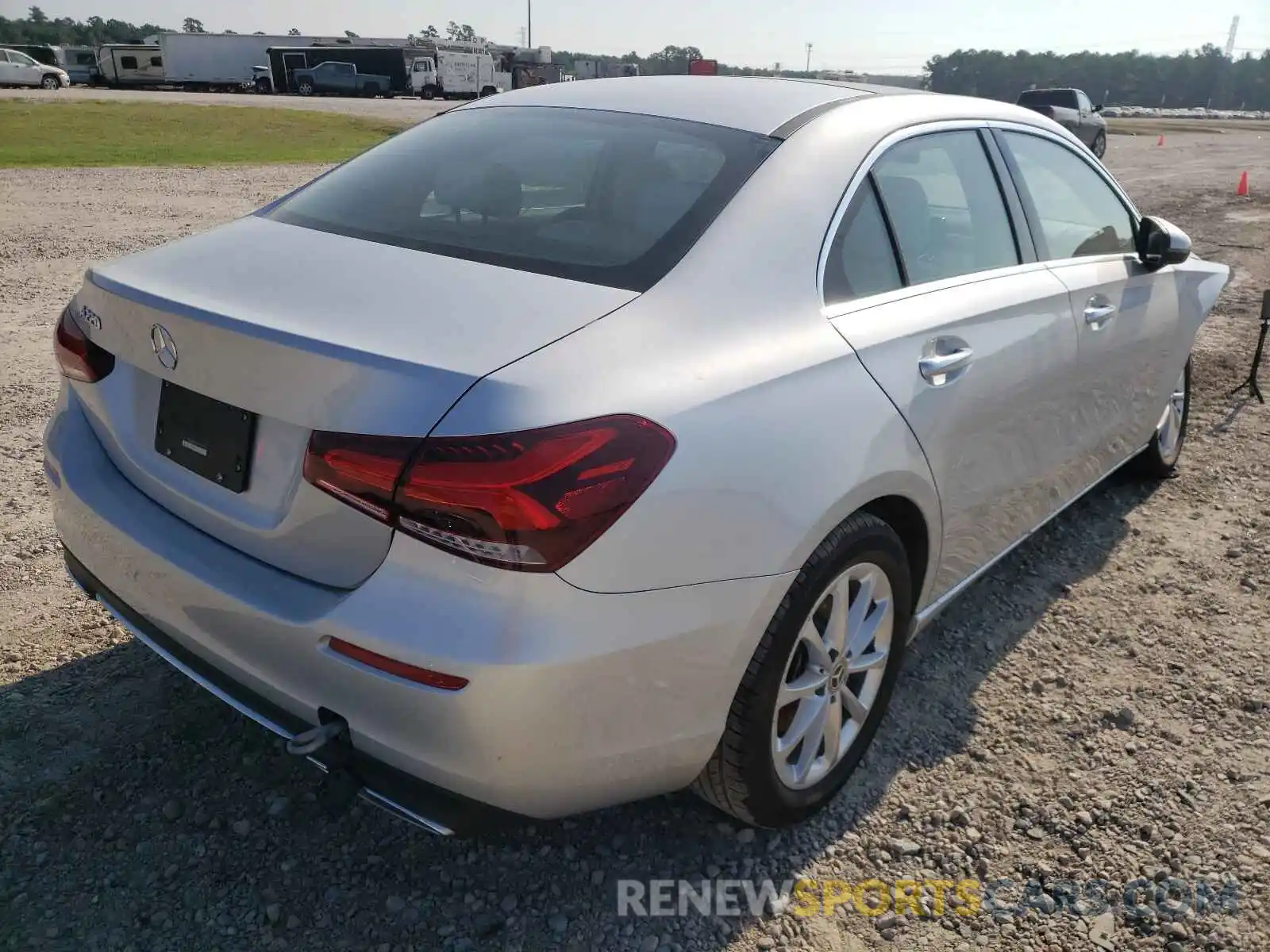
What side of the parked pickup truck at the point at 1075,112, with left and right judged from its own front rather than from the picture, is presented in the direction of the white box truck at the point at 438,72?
left

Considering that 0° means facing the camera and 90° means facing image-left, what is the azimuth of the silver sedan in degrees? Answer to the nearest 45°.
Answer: approximately 225°

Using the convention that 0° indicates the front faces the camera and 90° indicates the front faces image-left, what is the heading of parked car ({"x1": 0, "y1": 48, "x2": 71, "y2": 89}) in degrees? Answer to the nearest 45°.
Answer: approximately 270°

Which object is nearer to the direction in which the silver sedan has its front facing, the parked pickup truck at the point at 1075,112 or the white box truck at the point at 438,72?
the parked pickup truck

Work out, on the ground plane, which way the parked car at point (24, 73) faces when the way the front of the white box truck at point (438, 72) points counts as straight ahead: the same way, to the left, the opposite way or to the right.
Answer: the opposite way

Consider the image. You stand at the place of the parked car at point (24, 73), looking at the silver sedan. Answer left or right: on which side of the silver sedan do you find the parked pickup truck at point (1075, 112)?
left

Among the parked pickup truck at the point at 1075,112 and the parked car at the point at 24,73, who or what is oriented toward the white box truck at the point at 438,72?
the parked car at the point at 24,73

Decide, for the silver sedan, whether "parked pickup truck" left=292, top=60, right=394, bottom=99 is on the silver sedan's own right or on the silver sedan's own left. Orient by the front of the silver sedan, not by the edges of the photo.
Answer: on the silver sedan's own left

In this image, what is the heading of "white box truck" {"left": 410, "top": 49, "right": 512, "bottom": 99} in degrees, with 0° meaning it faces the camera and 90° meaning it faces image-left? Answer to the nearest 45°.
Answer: approximately 90°

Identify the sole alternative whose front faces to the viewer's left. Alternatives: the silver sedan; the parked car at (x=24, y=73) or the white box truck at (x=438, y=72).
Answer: the white box truck

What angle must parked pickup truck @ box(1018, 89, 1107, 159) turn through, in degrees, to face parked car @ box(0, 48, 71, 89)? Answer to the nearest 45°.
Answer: approximately 135° to its left

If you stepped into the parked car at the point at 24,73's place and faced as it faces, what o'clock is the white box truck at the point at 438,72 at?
The white box truck is roughly at 12 o'clock from the parked car.

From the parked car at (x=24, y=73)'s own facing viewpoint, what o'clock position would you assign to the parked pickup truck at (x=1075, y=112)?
the parked pickup truck at (x=1075, y=112) is roughly at 2 o'clock from the parked car at (x=24, y=73).

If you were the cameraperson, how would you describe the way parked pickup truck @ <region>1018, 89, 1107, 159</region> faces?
facing away from the viewer and to the right of the viewer
